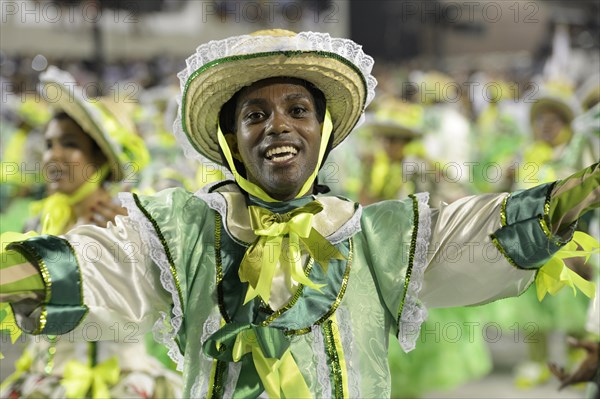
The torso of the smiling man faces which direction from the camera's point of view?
toward the camera

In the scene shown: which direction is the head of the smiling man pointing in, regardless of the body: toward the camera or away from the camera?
toward the camera
